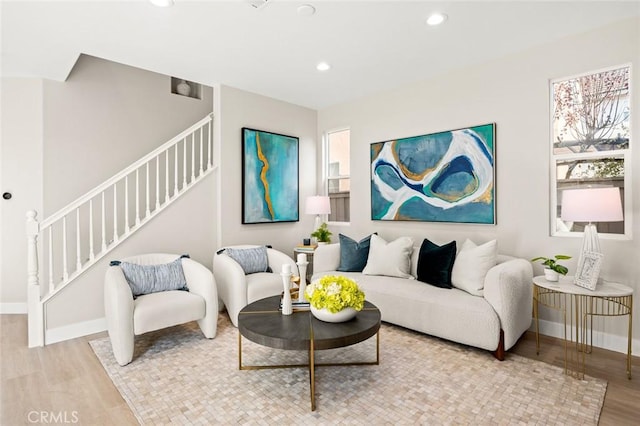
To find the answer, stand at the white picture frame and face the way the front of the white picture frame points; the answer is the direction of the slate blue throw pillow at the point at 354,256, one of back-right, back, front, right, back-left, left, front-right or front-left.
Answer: front-right

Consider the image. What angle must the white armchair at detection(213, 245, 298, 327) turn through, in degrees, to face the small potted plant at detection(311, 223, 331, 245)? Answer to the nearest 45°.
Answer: approximately 90° to its left

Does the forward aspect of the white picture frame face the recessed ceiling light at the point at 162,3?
yes

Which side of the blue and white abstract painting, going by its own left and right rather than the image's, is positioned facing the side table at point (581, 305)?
left

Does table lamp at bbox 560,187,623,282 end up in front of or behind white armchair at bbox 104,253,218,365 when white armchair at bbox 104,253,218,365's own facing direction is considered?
in front

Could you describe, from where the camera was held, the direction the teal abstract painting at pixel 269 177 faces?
facing the viewer and to the right of the viewer

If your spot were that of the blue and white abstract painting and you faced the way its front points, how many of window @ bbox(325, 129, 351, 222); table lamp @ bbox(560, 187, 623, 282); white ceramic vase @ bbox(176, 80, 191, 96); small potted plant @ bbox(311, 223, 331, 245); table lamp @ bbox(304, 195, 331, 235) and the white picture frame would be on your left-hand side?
2

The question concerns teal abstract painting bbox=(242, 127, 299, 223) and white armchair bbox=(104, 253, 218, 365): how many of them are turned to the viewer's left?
0
